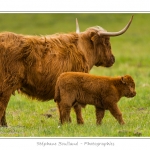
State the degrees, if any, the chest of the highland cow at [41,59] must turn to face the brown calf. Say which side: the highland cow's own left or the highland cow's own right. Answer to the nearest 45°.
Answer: approximately 45° to the highland cow's own right

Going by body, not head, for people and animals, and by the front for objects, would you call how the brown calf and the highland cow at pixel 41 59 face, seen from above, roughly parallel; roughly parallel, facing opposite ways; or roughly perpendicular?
roughly parallel

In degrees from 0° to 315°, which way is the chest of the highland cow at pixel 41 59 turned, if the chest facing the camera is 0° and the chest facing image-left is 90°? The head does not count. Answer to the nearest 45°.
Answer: approximately 270°

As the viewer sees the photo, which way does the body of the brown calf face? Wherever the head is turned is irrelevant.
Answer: to the viewer's right

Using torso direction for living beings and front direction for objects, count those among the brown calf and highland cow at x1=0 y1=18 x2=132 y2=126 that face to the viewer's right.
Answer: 2

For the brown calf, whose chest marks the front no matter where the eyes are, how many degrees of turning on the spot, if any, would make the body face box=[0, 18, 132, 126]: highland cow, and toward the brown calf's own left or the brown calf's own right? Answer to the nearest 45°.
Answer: approximately 135° to the brown calf's own left
